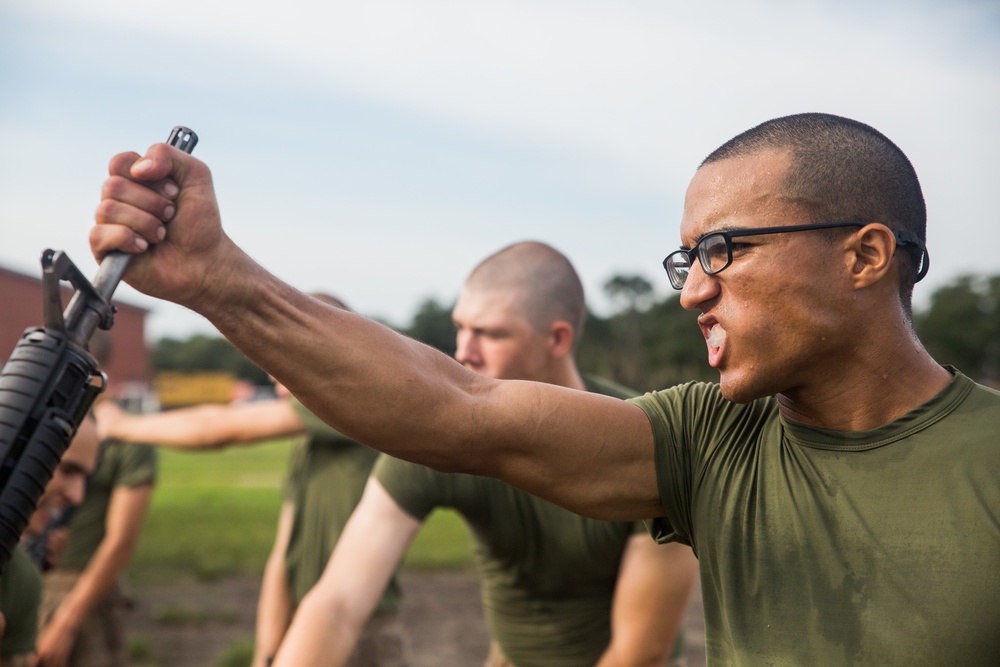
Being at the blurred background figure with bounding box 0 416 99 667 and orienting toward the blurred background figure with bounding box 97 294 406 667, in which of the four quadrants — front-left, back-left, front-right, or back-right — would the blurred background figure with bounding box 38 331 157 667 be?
front-left

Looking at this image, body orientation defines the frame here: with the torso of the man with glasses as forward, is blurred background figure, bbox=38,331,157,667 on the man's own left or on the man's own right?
on the man's own right

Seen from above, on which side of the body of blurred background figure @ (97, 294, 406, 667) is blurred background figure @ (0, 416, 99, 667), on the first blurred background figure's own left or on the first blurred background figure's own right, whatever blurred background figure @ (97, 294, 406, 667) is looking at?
on the first blurred background figure's own left

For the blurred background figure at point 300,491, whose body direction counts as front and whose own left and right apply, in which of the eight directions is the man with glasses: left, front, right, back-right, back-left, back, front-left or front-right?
left

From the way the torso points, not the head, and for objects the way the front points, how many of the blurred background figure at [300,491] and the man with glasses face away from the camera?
0

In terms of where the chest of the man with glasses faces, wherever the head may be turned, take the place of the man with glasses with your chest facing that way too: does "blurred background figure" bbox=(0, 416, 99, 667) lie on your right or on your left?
on your right

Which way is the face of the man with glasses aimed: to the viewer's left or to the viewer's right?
to the viewer's left

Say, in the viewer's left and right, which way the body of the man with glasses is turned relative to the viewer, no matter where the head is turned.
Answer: facing the viewer and to the left of the viewer

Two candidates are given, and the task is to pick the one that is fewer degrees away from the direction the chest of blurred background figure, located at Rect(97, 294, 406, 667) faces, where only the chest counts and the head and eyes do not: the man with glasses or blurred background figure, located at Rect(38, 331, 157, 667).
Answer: the blurred background figure

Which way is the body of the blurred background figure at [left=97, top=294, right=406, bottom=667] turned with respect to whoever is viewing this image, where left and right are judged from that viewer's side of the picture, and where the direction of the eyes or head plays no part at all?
facing to the left of the viewer

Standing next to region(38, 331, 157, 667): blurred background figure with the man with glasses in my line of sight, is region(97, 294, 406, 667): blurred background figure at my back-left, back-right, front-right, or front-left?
front-left
